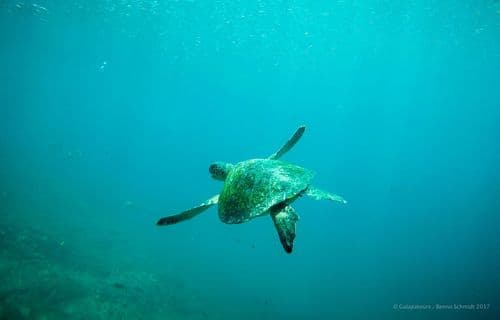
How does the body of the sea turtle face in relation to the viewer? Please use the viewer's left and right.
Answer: facing away from the viewer and to the left of the viewer
